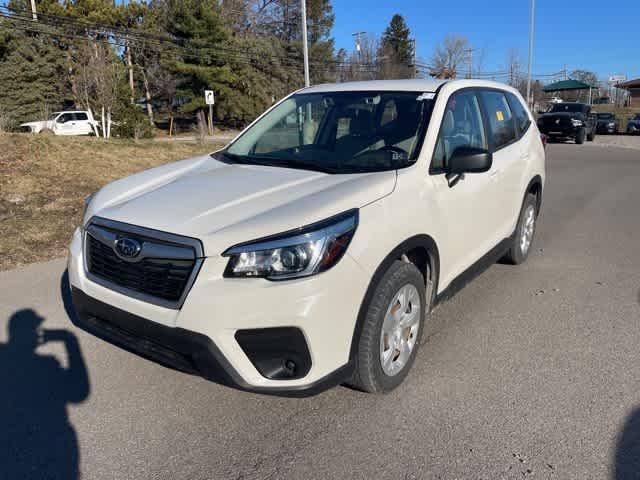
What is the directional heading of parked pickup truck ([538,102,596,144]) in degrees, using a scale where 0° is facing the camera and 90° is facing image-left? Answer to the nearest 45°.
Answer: approximately 45°

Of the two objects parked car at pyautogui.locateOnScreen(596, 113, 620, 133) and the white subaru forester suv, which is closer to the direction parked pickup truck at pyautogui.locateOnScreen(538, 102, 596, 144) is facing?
the white subaru forester suv

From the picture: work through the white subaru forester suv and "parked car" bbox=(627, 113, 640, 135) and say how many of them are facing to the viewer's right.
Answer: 0

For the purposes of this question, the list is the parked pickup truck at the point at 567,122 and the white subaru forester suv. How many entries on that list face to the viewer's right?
0

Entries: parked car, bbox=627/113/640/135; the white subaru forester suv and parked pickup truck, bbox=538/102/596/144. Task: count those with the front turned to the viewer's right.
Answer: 0

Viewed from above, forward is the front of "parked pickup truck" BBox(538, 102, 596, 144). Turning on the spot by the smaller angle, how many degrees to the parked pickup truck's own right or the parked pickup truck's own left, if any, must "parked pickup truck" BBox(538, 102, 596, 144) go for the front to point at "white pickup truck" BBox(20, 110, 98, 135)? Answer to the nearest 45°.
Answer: approximately 45° to the parked pickup truck's own right

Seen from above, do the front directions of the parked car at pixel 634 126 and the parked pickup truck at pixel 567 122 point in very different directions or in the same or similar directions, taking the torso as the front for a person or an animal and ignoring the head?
same or similar directions

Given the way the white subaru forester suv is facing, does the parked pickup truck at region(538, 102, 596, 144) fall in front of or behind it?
behind

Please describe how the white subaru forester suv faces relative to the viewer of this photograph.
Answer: facing the viewer and to the left of the viewer

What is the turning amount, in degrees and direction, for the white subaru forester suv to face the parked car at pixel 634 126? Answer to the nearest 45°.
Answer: approximately 180°

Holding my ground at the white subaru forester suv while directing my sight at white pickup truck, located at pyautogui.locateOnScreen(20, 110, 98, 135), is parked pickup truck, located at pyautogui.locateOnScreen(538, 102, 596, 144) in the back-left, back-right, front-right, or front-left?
front-right

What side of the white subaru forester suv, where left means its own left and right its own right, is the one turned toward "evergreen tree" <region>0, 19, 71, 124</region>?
right

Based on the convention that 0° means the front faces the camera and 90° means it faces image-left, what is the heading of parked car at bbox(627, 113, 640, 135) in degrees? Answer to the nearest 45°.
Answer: approximately 45°
